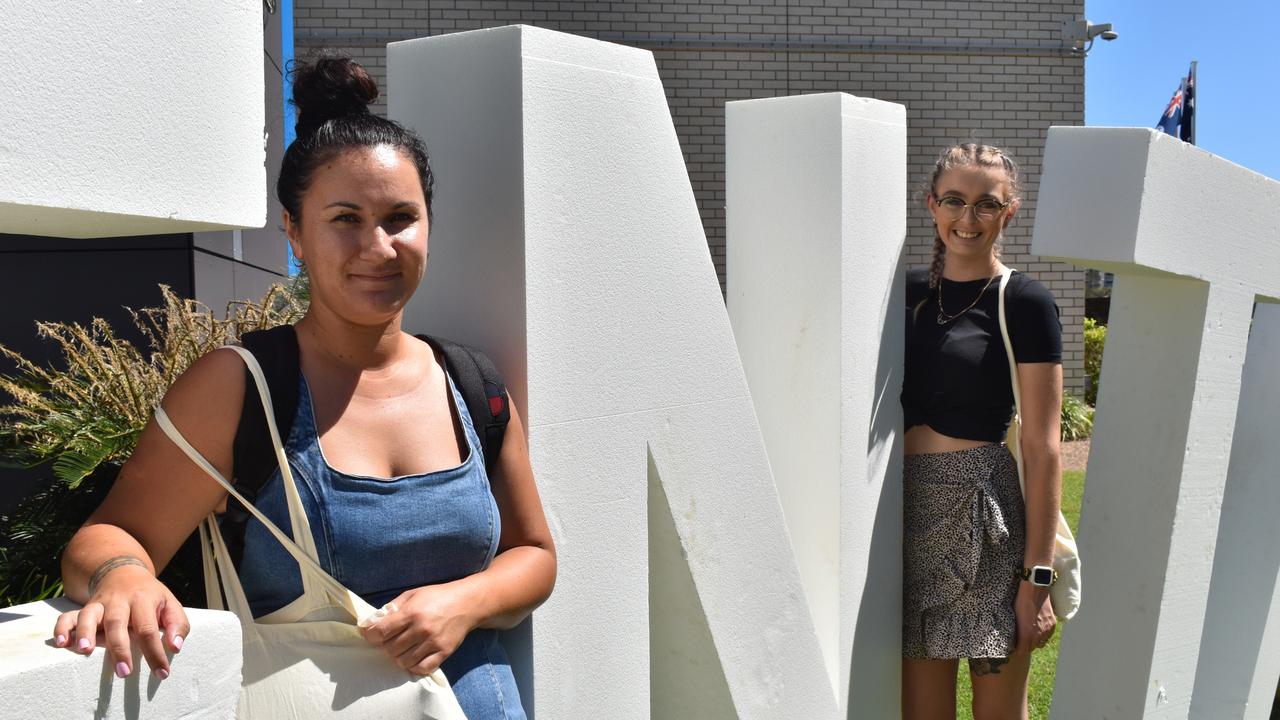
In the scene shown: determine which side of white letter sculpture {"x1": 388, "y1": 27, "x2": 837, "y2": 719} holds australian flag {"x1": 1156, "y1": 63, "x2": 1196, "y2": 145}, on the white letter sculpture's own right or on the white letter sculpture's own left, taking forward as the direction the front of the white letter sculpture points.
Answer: on the white letter sculpture's own left

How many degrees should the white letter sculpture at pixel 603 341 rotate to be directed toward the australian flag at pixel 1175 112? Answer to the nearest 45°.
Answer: approximately 90° to its left

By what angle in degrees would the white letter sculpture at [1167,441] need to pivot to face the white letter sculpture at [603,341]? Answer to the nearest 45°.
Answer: approximately 90° to its right

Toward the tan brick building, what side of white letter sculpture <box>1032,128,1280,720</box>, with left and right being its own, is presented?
back

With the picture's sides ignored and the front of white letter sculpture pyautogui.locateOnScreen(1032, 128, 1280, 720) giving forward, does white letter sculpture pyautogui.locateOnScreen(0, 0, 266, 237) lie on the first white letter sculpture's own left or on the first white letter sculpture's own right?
on the first white letter sculpture's own right

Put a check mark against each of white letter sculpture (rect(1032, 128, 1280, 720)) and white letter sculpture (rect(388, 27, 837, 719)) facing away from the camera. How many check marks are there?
0

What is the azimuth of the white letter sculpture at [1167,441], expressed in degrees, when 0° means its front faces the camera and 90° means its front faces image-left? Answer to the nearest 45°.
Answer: approximately 315°

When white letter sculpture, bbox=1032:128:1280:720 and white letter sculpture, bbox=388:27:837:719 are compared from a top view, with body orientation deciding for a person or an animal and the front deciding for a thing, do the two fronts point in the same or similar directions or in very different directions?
same or similar directions

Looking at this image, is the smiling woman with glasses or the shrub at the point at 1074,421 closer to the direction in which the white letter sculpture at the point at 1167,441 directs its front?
the smiling woman with glasses

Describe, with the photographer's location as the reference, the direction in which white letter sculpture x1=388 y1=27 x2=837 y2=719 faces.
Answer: facing the viewer and to the right of the viewer

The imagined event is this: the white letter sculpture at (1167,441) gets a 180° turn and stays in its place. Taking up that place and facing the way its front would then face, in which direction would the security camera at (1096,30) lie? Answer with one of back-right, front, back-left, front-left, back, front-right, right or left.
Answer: front-right

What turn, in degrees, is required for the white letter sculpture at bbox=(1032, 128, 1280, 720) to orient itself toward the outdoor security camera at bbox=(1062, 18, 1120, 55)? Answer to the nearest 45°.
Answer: approximately 135° to its left

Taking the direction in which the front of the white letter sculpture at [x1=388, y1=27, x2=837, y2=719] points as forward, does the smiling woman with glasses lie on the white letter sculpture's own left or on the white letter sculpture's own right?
on the white letter sculpture's own left

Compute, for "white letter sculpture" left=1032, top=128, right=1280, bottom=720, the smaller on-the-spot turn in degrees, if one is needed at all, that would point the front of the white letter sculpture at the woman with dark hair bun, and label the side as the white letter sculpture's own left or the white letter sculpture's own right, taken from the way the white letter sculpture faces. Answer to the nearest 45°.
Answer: approximately 90° to the white letter sculpture's own right
